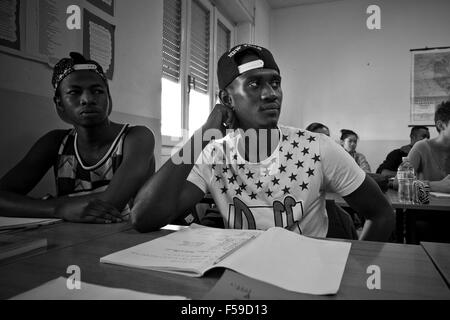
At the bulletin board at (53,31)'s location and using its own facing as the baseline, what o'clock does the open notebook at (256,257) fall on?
The open notebook is roughly at 1 o'clock from the bulletin board.

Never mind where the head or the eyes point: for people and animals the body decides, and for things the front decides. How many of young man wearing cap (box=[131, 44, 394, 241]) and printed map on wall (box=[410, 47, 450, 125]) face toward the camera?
2

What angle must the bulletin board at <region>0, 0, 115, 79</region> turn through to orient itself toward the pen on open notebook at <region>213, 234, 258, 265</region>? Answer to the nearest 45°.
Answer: approximately 45° to its right

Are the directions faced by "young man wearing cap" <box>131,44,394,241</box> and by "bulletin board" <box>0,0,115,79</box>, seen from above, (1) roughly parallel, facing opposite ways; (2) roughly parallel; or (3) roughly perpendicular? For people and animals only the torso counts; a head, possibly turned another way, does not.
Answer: roughly perpendicular

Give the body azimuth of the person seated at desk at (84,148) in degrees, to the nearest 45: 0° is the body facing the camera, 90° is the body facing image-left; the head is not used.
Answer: approximately 0°

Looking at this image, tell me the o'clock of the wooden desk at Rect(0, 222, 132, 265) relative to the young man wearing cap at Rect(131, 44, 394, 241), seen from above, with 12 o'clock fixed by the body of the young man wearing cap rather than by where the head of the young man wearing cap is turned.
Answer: The wooden desk is roughly at 2 o'clock from the young man wearing cap.

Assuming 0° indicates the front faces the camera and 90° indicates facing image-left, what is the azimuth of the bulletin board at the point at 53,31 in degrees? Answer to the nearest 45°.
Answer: approximately 315°
